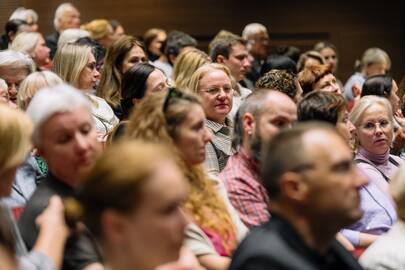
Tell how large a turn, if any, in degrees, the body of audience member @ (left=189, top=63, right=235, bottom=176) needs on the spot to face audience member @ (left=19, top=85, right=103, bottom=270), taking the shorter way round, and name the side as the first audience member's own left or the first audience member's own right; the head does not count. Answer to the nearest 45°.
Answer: approximately 45° to the first audience member's own right
